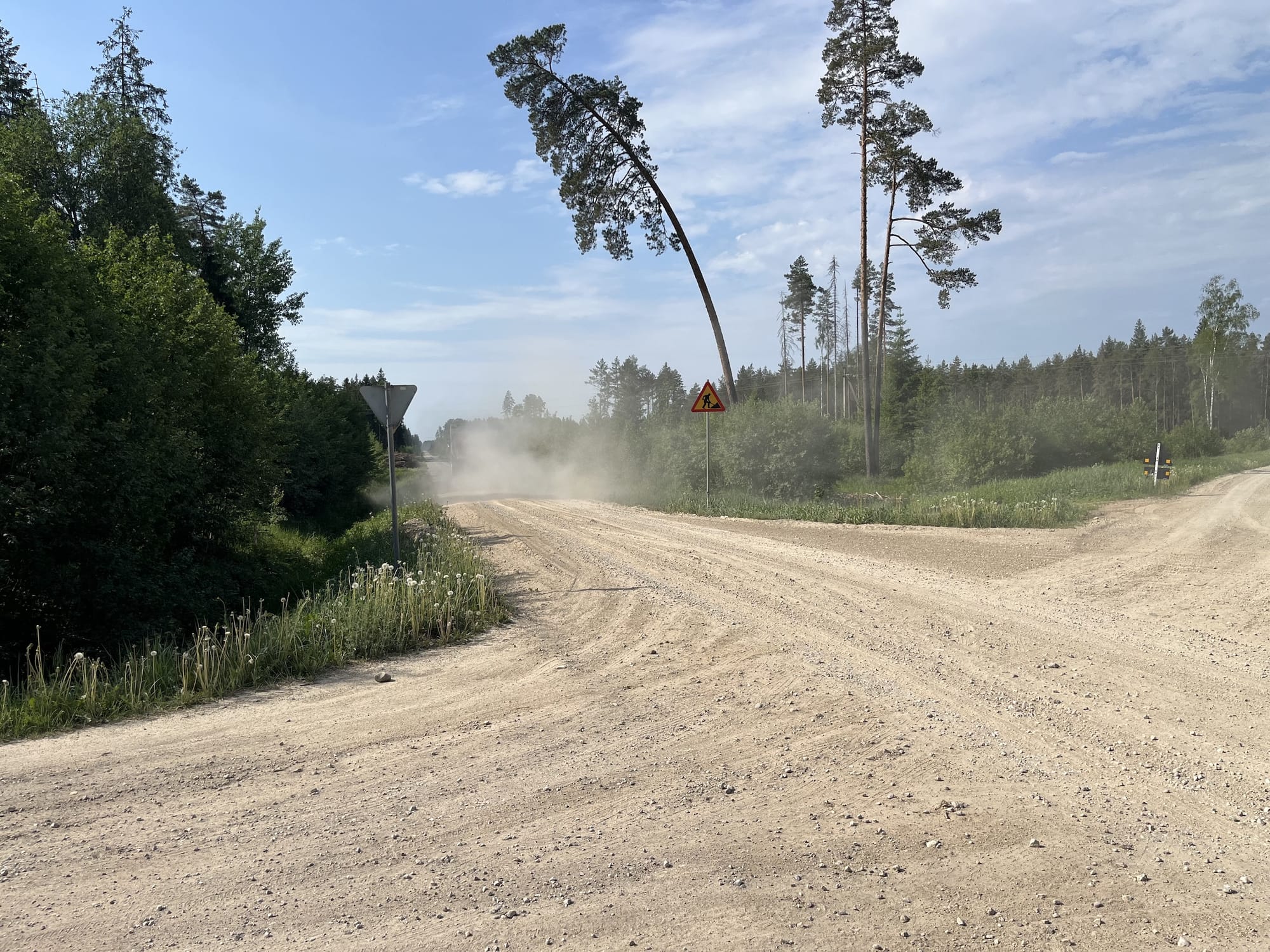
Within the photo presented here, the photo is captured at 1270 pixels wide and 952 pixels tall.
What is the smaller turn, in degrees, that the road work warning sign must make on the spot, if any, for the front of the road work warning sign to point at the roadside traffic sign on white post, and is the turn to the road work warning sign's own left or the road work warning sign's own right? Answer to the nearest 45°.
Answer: approximately 90° to the road work warning sign's own left

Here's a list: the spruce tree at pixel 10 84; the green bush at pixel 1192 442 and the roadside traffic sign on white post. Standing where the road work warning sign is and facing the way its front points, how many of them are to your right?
1

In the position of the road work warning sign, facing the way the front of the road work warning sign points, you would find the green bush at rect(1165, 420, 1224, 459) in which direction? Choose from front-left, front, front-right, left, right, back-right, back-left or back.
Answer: back-left

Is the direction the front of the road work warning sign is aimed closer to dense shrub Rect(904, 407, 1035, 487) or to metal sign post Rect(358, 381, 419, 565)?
the metal sign post

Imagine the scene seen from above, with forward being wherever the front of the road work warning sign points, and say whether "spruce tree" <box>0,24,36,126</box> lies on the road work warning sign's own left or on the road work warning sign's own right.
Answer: on the road work warning sign's own right

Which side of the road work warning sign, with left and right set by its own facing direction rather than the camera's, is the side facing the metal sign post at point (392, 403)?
front

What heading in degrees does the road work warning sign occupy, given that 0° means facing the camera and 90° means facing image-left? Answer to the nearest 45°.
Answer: approximately 0°

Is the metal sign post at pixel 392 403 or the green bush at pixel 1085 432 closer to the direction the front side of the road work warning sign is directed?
the metal sign post
